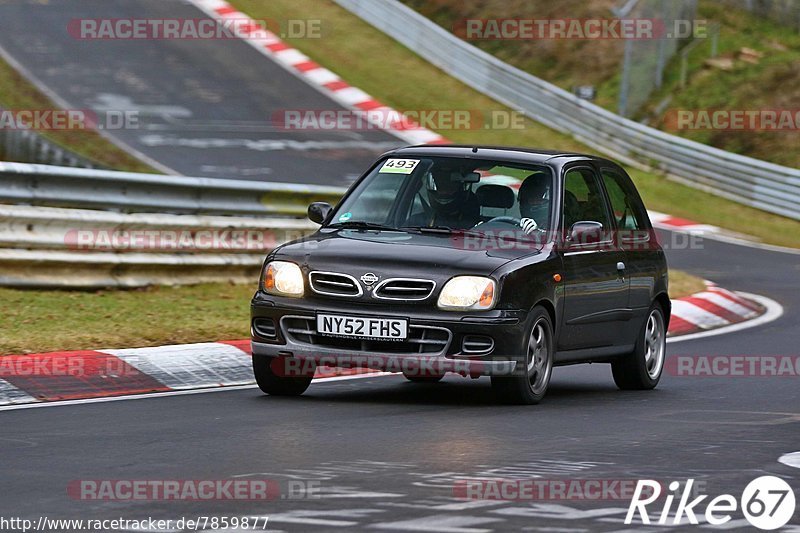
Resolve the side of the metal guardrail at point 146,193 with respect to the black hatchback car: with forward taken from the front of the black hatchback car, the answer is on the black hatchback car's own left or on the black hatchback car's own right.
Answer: on the black hatchback car's own right

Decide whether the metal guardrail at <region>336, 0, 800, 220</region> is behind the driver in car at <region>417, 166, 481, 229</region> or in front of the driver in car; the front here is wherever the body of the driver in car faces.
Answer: behind

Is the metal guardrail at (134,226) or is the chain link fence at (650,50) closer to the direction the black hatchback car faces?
the metal guardrail

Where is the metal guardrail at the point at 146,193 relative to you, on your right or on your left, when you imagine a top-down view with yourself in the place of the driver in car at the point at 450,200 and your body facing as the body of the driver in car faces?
on your right

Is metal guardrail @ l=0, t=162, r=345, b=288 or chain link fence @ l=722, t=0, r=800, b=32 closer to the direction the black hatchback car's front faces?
the metal guardrail

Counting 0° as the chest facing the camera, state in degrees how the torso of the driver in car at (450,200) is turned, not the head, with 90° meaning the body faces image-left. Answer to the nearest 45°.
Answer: approximately 45°
